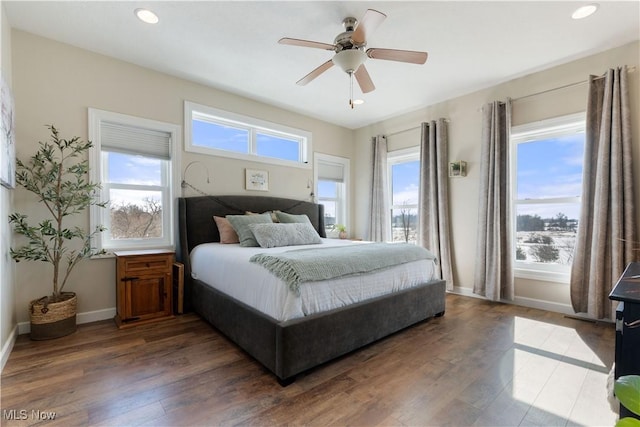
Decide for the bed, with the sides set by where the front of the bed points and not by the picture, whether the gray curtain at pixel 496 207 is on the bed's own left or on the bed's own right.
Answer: on the bed's own left

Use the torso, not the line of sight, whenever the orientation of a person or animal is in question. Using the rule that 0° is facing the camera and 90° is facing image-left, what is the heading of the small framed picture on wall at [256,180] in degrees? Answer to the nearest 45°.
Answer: approximately 315°

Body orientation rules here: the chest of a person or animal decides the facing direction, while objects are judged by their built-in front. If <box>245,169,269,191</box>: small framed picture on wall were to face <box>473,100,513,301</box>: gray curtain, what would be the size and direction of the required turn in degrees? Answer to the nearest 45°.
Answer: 0° — it already faces it

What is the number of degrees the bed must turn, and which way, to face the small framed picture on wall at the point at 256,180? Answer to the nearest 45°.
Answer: approximately 135° to its left

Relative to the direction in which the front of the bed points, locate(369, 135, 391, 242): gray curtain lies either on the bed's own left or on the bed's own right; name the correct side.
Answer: on the bed's own left

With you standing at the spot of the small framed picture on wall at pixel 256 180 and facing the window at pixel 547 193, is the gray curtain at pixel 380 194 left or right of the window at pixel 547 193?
left

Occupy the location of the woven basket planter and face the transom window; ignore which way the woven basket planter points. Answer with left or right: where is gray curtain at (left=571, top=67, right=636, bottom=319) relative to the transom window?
right

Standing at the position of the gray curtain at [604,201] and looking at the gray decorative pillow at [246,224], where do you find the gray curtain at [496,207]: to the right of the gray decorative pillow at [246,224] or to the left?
right

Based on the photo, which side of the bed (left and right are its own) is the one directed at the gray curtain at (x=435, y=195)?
left

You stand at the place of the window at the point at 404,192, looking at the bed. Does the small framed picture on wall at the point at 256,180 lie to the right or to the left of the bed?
right
